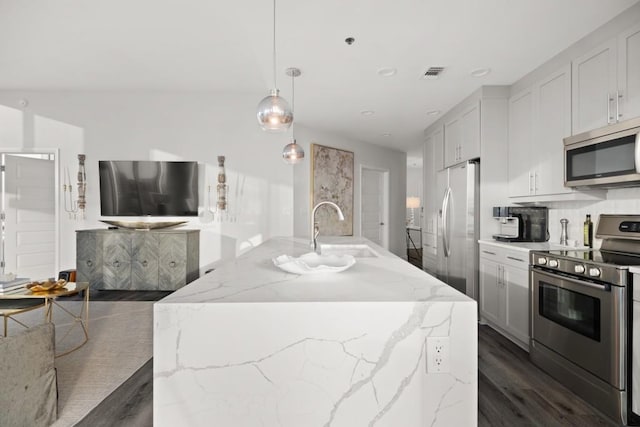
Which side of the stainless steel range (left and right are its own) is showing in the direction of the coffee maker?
right

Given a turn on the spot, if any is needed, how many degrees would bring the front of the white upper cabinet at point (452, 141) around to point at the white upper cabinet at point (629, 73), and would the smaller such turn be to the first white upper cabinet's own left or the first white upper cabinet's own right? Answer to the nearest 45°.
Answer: approximately 90° to the first white upper cabinet's own left

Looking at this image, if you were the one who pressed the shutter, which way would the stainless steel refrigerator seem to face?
facing the viewer and to the left of the viewer

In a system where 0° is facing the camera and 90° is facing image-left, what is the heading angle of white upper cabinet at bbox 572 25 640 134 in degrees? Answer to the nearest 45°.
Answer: approximately 45°

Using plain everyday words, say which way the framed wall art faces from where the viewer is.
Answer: facing the viewer and to the right of the viewer

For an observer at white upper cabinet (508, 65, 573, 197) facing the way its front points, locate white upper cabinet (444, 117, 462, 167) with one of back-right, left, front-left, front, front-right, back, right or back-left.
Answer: right
